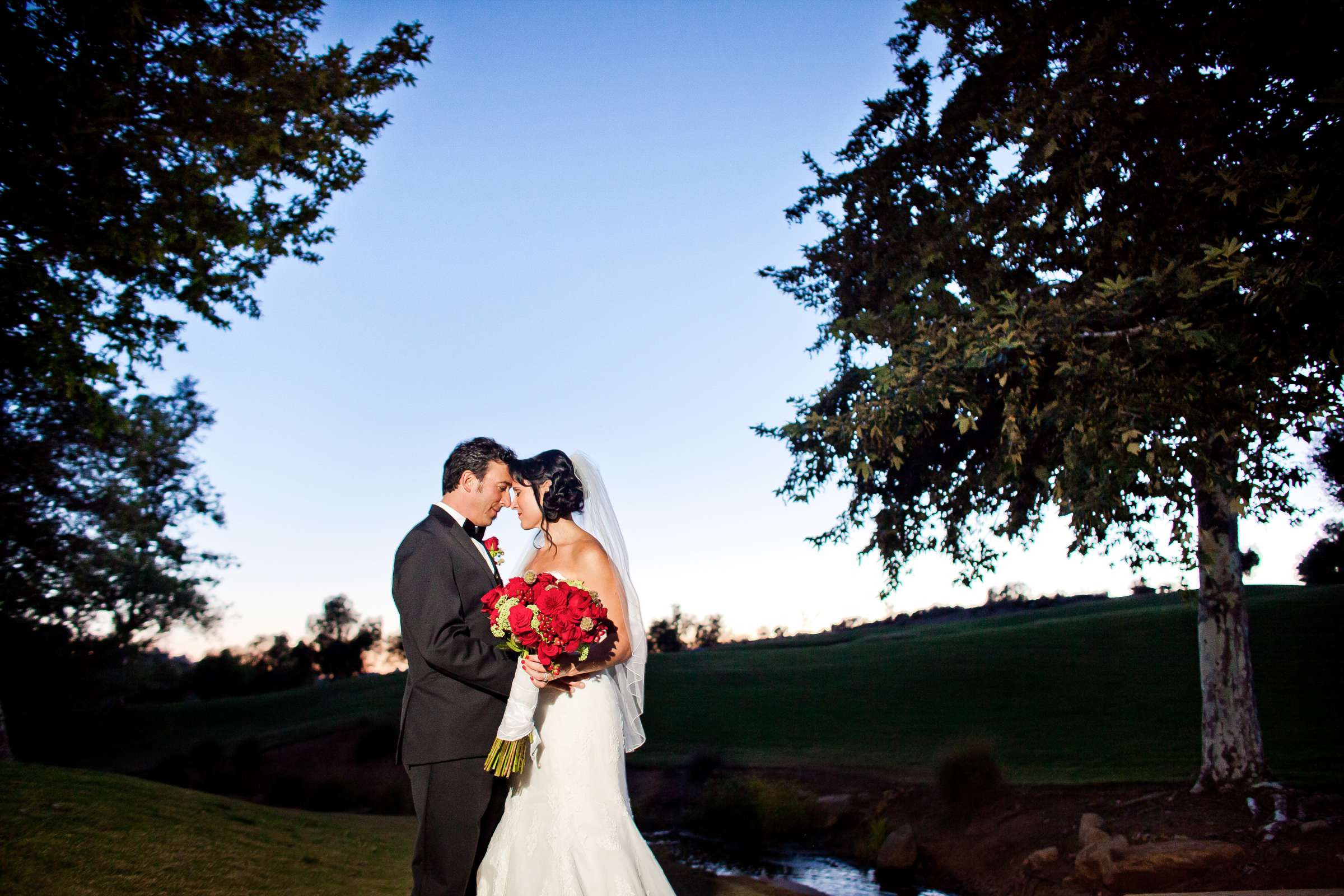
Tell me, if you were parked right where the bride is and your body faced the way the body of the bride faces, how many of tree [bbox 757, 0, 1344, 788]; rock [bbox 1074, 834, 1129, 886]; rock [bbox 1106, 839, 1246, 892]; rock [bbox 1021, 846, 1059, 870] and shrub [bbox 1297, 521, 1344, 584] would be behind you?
5

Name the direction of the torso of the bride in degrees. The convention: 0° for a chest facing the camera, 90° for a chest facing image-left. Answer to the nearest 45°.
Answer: approximately 45°

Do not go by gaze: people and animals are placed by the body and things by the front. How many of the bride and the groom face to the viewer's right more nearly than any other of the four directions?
1

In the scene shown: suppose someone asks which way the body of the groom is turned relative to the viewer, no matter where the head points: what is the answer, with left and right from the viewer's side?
facing to the right of the viewer

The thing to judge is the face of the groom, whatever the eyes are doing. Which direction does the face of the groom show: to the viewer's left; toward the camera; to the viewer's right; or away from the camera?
to the viewer's right

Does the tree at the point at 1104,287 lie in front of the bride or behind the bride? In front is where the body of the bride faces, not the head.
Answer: behind

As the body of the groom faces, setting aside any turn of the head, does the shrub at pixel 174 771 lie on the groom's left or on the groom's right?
on the groom's left

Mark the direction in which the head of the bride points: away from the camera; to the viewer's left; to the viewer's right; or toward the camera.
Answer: to the viewer's left
